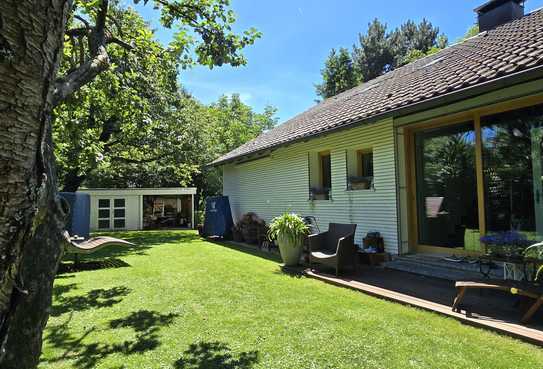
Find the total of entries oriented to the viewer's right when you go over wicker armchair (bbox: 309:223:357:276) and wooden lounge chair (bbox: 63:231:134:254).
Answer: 1

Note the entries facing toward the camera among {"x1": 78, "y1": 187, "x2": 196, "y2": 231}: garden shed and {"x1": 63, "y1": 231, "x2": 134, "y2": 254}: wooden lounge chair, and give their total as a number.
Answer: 1

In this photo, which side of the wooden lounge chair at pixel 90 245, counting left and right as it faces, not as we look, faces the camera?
right

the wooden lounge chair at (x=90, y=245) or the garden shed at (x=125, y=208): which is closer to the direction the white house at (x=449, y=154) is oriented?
the wooden lounge chair

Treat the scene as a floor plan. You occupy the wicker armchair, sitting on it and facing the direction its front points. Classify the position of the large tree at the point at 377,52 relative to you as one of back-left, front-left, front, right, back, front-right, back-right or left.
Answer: back-right

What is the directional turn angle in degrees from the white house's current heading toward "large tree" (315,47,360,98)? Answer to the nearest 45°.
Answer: approximately 135° to its right

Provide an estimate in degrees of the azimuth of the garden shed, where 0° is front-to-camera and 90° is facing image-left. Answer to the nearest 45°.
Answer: approximately 0°

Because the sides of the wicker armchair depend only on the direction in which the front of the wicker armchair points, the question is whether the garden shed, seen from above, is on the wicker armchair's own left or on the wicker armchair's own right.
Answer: on the wicker armchair's own right

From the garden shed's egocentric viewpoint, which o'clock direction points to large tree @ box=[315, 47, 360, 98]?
The large tree is roughly at 9 o'clock from the garden shed.
